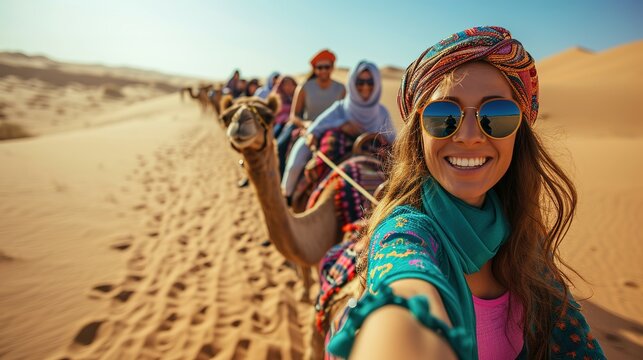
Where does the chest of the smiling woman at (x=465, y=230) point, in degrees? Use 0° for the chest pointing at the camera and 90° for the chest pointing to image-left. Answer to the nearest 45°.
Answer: approximately 0°

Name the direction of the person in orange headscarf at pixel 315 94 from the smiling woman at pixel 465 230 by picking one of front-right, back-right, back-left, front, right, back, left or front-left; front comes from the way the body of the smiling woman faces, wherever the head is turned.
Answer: back-right

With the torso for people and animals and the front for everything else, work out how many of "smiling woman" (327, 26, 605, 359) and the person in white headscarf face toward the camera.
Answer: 2

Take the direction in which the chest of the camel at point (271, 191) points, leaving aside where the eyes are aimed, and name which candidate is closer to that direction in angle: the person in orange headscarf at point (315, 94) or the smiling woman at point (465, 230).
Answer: the smiling woman

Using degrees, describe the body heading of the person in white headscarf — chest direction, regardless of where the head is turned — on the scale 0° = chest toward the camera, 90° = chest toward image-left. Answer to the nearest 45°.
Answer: approximately 0°

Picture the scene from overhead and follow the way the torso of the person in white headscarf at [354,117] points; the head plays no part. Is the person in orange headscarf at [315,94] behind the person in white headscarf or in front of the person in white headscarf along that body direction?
behind

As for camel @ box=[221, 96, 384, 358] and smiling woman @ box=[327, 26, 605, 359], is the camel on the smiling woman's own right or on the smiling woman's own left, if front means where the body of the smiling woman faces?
on the smiling woman's own right

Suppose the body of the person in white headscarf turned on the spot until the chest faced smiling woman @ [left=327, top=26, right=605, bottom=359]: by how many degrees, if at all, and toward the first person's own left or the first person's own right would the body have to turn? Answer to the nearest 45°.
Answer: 0° — they already face them
